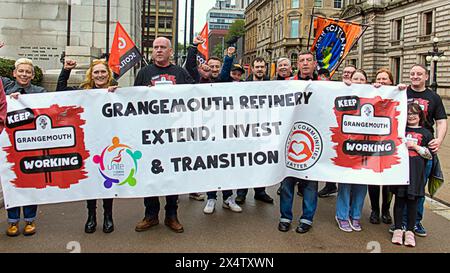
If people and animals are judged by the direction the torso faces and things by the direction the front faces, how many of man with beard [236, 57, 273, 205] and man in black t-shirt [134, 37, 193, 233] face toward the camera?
2

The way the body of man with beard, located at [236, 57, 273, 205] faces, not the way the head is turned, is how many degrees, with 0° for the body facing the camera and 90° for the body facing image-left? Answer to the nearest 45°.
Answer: approximately 0°

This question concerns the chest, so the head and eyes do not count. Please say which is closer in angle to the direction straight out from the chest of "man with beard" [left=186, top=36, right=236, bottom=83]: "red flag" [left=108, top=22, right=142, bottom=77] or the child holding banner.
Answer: the child holding banner

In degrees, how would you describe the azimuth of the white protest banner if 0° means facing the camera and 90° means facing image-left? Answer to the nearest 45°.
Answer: approximately 0°
